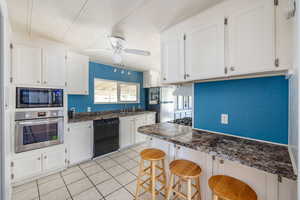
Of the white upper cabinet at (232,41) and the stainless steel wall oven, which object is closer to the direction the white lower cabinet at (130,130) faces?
the white upper cabinet

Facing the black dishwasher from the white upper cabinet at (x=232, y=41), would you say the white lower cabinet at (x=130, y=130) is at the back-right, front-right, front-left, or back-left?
front-right

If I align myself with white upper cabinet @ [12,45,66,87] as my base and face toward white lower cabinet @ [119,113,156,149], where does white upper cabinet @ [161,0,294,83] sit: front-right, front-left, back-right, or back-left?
front-right

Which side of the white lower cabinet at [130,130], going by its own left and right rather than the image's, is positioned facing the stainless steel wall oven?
right

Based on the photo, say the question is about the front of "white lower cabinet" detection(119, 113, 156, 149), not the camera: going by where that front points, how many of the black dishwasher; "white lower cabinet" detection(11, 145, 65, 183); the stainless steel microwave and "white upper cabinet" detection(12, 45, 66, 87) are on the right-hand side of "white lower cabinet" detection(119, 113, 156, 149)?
4

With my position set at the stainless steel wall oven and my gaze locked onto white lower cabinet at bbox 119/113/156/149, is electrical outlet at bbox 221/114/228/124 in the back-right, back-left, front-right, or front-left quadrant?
front-right

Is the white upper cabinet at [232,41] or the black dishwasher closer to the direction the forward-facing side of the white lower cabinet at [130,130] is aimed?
the white upper cabinet

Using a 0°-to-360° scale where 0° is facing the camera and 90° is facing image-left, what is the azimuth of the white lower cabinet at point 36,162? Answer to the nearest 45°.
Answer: approximately 315°

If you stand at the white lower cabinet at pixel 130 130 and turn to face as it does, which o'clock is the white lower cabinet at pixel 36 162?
the white lower cabinet at pixel 36 162 is roughly at 3 o'clock from the white lower cabinet at pixel 130 130.

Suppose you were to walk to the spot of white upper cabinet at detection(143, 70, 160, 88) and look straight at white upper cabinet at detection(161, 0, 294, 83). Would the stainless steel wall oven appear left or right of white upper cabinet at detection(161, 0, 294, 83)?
right

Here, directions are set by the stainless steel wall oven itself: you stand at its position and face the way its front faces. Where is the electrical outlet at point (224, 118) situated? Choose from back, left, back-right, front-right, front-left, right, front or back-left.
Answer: front

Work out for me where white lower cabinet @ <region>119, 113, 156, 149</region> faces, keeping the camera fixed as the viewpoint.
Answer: facing the viewer and to the right of the viewer

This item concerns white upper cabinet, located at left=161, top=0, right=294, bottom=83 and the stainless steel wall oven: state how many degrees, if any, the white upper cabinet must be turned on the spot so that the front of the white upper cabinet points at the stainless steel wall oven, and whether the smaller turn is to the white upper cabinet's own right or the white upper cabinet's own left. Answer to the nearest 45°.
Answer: approximately 45° to the white upper cabinet's own right

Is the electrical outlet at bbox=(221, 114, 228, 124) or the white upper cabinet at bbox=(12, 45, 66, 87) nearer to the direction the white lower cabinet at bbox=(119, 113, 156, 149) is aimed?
the electrical outlet
